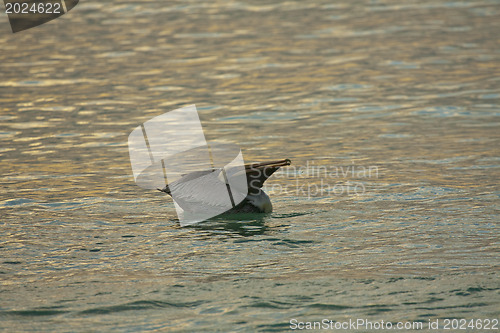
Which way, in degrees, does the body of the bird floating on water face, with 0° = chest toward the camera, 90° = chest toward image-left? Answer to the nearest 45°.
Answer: approximately 270°
